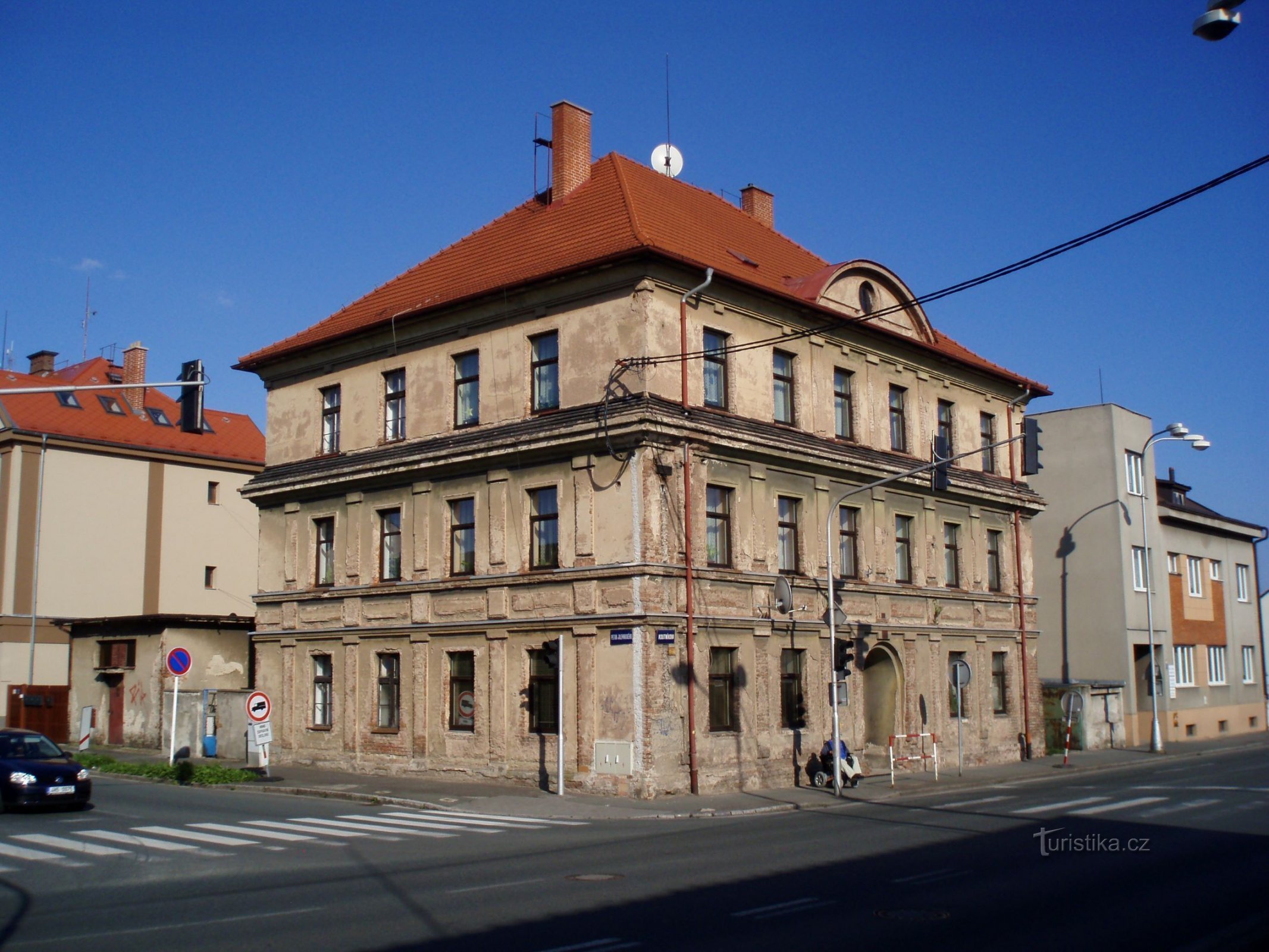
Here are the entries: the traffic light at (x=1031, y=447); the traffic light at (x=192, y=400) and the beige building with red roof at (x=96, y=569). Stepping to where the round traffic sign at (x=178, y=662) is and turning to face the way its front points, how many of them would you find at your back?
1

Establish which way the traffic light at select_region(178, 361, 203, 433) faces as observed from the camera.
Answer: facing away from the viewer

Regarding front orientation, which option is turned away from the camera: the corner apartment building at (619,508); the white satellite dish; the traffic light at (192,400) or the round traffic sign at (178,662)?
the traffic light

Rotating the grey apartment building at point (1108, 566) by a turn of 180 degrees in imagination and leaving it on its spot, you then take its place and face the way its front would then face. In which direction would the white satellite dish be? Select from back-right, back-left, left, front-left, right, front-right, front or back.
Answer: left

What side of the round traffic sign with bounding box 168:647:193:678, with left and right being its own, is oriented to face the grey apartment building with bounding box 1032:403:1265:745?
left

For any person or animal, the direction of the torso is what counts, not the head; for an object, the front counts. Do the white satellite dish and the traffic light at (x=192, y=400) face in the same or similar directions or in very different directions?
very different directions

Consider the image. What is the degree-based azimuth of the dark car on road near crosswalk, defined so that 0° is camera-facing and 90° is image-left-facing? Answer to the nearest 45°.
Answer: approximately 315°

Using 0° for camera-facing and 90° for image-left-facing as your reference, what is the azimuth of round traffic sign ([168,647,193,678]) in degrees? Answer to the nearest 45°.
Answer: approximately 0°

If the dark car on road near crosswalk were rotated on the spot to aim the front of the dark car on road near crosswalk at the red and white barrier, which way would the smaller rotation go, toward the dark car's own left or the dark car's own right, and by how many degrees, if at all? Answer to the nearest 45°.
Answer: approximately 45° to the dark car's own left

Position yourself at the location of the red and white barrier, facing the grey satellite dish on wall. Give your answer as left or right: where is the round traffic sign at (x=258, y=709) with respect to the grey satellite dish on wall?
right

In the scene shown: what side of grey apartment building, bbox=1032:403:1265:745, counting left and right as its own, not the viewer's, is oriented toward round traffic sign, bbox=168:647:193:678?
right

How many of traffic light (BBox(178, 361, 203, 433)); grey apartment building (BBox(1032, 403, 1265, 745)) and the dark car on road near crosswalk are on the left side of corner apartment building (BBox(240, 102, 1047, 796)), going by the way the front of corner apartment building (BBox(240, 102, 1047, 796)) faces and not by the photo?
1
